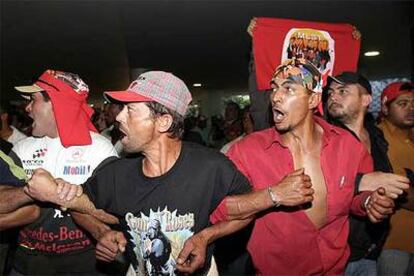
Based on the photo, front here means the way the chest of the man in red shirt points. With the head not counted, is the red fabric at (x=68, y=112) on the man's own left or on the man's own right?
on the man's own right

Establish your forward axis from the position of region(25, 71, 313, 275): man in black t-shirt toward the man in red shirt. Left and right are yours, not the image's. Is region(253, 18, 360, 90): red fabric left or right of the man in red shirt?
left

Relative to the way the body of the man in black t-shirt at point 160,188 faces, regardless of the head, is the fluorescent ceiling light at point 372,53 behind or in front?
behind

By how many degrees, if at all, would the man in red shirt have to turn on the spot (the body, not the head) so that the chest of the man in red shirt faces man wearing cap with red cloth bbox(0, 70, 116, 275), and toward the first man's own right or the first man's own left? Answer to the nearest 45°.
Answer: approximately 90° to the first man's own right

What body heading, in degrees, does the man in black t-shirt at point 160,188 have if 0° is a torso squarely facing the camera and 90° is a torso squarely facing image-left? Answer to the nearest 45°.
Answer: approximately 0°

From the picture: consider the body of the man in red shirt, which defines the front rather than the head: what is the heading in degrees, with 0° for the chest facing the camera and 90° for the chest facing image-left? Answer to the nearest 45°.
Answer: approximately 0°

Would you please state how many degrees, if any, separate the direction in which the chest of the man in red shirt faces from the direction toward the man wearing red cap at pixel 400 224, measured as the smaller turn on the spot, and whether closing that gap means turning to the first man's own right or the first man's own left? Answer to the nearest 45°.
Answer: approximately 135° to the first man's own left

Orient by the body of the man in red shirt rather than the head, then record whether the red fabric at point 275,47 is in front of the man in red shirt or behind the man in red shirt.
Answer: behind

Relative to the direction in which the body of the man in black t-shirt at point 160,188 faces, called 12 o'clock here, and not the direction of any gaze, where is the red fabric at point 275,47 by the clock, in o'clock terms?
The red fabric is roughly at 7 o'clock from the man in black t-shirt.

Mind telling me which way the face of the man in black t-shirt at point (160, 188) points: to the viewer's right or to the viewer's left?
to the viewer's left

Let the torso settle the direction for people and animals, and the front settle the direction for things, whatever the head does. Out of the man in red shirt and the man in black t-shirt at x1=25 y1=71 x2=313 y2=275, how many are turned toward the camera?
2
